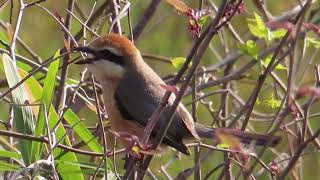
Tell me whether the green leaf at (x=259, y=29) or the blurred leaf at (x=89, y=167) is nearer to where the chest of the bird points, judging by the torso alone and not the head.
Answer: the blurred leaf

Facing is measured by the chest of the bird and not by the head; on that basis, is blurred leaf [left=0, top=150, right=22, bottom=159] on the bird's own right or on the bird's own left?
on the bird's own left

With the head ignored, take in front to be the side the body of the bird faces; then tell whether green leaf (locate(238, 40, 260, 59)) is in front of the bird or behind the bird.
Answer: behind

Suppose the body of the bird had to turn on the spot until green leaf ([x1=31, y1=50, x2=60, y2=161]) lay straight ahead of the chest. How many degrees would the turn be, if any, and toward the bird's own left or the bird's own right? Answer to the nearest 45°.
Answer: approximately 45° to the bird's own left

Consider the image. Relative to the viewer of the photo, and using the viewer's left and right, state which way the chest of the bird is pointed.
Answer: facing to the left of the viewer

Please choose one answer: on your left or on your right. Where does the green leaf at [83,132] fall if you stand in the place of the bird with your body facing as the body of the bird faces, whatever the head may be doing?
on your left
